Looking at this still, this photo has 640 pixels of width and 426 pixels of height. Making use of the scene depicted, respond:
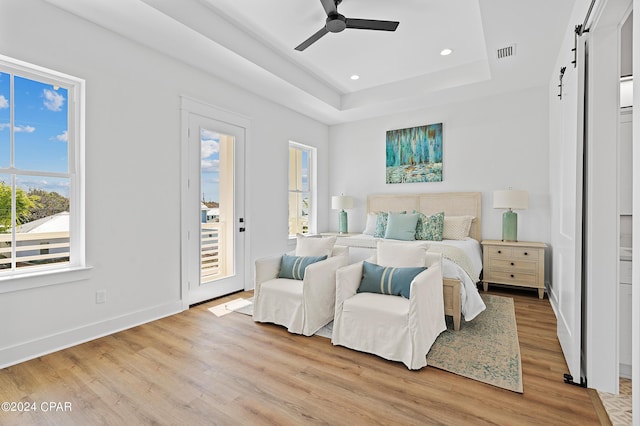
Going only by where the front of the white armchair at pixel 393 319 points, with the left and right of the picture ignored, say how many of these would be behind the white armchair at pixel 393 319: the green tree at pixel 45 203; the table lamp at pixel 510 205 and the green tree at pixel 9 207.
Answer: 1

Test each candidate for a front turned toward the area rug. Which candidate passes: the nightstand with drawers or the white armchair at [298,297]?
the nightstand with drawers

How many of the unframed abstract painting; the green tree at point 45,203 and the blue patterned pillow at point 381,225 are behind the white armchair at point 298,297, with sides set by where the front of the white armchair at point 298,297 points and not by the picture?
2

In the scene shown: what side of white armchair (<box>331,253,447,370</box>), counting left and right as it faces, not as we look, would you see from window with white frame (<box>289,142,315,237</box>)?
right

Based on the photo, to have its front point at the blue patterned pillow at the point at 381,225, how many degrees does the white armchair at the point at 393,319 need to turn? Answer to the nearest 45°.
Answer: approximately 135° to its right

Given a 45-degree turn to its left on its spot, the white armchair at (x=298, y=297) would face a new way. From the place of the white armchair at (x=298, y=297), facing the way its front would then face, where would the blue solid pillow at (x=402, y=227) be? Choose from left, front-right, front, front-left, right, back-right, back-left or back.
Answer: back-left

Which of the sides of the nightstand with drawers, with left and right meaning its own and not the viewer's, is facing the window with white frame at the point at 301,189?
right

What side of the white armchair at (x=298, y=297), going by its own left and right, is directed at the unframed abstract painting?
back
